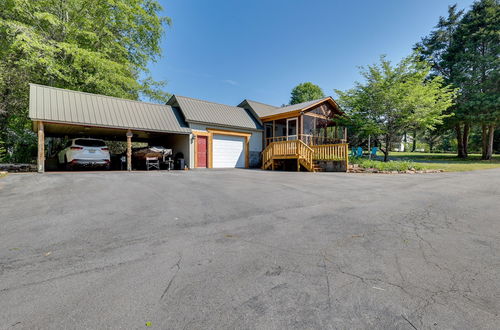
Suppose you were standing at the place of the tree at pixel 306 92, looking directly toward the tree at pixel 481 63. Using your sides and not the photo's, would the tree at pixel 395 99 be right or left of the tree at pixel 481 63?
right

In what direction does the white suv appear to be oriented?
away from the camera

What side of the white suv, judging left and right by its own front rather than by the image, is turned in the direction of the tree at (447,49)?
right

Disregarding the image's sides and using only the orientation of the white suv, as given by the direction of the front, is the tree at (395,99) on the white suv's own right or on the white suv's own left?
on the white suv's own right
